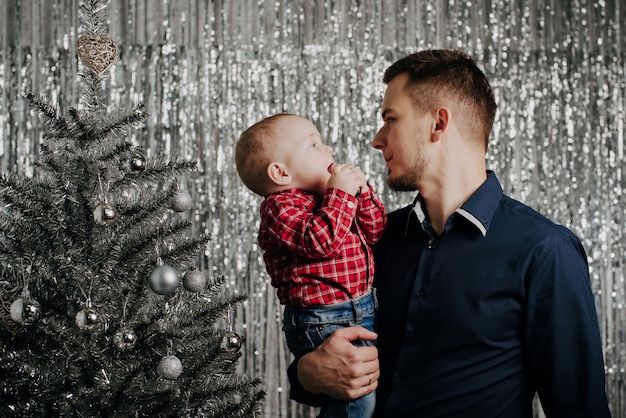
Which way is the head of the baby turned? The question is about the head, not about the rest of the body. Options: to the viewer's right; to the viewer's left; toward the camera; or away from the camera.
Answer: to the viewer's right

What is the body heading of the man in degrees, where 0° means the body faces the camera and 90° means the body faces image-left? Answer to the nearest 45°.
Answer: approximately 45°

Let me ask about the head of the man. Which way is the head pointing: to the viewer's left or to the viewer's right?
to the viewer's left
